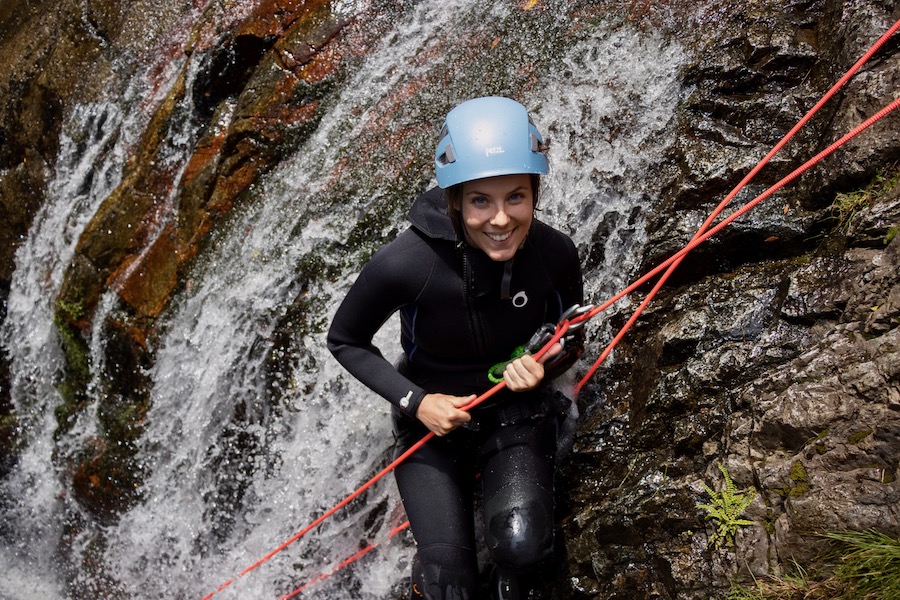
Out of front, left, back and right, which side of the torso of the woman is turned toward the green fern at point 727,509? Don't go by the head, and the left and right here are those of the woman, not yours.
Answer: left

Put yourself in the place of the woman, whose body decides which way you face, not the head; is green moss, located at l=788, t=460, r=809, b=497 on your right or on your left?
on your left

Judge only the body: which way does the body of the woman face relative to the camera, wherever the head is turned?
toward the camera
